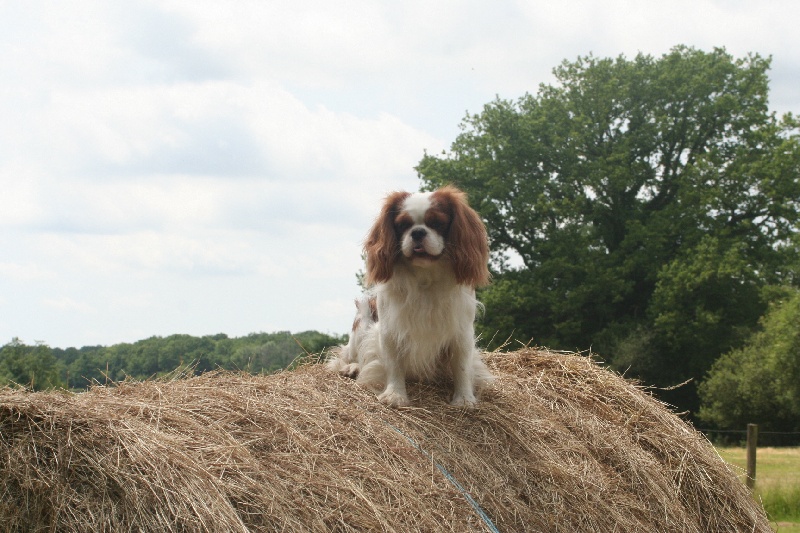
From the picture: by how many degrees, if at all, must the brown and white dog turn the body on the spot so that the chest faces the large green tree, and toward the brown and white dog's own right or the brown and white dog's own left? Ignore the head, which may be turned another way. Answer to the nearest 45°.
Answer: approximately 180°

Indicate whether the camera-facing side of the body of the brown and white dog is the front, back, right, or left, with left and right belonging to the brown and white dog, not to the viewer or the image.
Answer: front
